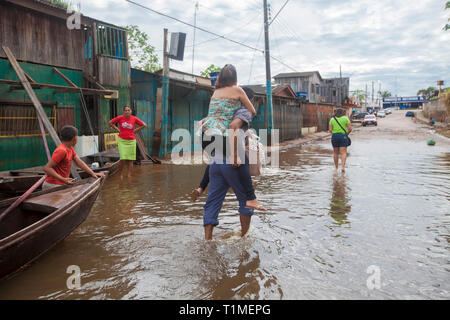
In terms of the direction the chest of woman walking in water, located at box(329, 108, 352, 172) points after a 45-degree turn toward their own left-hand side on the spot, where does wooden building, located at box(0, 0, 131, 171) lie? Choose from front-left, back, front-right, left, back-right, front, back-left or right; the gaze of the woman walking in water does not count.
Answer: front-left

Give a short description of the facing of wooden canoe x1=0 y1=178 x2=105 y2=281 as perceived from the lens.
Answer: facing away from the viewer and to the right of the viewer

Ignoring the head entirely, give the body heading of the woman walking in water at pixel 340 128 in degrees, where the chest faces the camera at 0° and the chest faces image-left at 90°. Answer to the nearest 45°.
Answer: approximately 180°

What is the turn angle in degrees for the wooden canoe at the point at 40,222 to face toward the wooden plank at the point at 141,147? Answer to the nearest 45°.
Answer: approximately 45° to its left

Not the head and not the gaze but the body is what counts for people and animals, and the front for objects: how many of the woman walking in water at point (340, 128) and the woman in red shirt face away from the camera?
1

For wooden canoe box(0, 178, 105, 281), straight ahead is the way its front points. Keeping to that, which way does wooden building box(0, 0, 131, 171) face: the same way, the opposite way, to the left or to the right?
to the right
